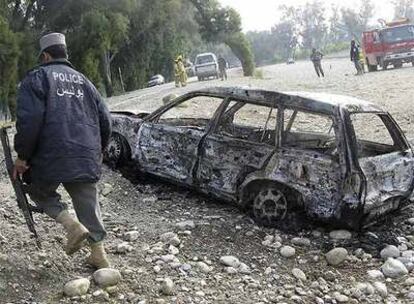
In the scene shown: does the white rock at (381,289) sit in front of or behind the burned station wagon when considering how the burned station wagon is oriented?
behind

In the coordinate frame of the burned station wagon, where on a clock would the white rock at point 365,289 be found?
The white rock is roughly at 7 o'clock from the burned station wagon.

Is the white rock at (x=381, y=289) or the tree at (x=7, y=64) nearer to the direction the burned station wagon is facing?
the tree

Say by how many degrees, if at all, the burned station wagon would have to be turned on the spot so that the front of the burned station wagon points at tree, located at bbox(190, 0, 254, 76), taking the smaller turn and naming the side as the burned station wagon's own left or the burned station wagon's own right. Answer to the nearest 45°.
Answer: approximately 45° to the burned station wagon's own right

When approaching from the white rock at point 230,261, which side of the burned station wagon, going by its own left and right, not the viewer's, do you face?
left

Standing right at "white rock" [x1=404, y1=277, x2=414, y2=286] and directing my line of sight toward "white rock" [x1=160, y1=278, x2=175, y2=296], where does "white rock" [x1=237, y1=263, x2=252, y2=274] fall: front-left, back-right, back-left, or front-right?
front-right

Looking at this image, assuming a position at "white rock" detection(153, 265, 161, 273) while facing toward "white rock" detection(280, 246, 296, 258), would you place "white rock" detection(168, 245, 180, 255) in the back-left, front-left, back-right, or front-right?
front-left

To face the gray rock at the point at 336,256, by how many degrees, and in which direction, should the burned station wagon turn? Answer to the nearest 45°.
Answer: approximately 135° to its left

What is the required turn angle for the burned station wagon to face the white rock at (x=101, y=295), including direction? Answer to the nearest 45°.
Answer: approximately 90° to its left

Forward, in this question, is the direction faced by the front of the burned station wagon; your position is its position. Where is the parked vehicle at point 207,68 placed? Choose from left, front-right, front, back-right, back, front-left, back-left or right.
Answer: front-right

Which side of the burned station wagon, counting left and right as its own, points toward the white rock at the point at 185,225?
left

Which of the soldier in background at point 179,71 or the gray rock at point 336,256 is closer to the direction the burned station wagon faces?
the soldier in background

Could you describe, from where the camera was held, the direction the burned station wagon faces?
facing away from the viewer and to the left of the viewer

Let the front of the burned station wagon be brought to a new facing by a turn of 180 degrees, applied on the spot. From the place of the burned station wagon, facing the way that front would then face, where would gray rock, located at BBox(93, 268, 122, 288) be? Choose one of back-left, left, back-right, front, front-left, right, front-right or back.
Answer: right

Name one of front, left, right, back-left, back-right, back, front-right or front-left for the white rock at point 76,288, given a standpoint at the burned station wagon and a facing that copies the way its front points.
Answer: left
